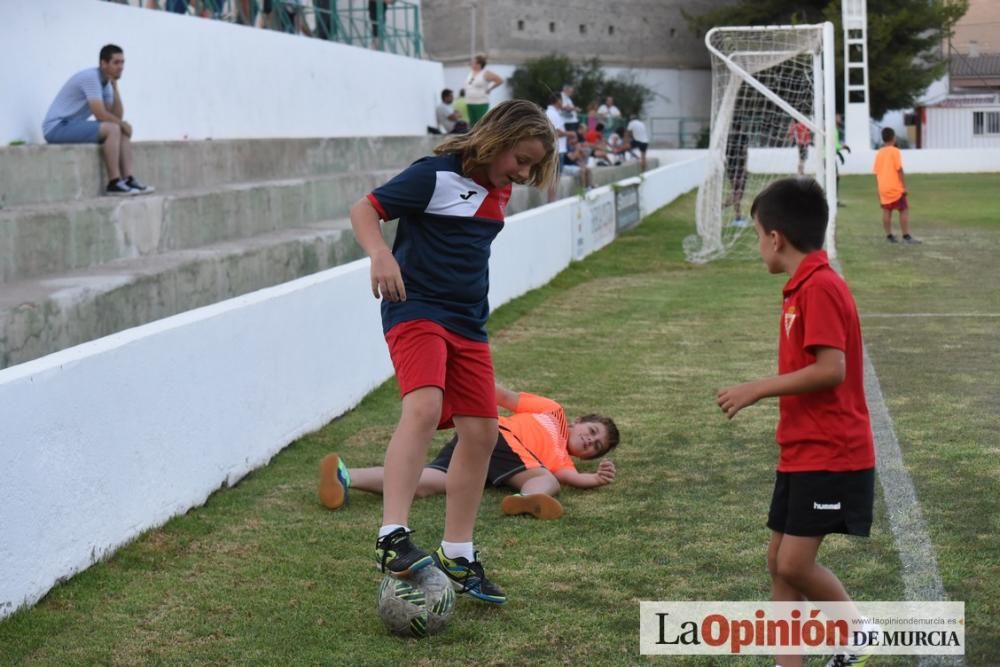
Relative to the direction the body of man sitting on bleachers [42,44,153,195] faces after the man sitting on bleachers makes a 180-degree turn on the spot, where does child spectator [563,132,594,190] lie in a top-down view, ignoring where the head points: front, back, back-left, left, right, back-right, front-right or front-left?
back-right

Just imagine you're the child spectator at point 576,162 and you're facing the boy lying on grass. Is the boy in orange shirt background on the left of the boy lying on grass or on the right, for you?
left

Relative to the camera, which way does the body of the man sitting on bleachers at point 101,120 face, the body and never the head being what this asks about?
to the viewer's right

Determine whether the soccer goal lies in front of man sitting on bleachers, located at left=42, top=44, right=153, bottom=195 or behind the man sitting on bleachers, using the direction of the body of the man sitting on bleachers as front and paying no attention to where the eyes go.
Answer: in front

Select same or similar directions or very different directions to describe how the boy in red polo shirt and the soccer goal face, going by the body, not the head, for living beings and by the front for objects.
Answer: very different directions

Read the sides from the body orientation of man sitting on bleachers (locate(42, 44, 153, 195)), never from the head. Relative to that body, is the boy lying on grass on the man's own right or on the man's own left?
on the man's own right

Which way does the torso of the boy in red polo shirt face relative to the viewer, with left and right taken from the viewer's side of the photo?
facing to the left of the viewer

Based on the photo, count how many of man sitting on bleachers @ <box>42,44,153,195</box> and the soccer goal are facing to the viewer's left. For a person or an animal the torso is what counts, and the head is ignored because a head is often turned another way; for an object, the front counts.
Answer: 0
